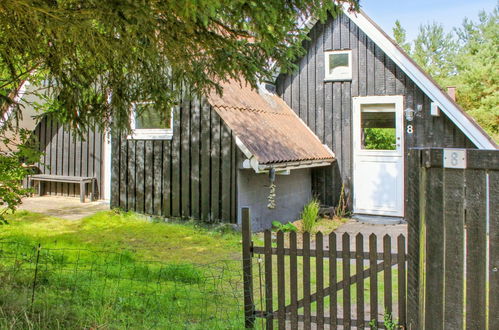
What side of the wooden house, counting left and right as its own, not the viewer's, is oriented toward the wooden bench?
right

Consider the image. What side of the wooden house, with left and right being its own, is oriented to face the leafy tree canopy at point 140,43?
front

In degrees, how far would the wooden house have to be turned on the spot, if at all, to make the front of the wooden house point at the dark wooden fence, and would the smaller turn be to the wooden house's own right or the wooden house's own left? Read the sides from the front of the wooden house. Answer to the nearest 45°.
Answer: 0° — it already faces it

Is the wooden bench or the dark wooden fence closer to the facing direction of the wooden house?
the dark wooden fence

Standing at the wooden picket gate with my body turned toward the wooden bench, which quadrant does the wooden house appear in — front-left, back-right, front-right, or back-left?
front-right

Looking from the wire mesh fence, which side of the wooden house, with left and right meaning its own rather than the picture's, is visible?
front

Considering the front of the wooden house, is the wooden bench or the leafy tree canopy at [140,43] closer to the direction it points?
the leafy tree canopy

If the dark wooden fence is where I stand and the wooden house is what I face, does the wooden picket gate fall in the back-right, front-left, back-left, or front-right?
front-left

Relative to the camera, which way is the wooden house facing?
toward the camera

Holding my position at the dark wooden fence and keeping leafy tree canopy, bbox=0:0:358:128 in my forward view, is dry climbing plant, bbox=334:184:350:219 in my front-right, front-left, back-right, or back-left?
front-right

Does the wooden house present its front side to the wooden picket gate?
yes

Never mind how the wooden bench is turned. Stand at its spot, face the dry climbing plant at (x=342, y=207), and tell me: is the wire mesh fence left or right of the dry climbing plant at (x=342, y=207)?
right
